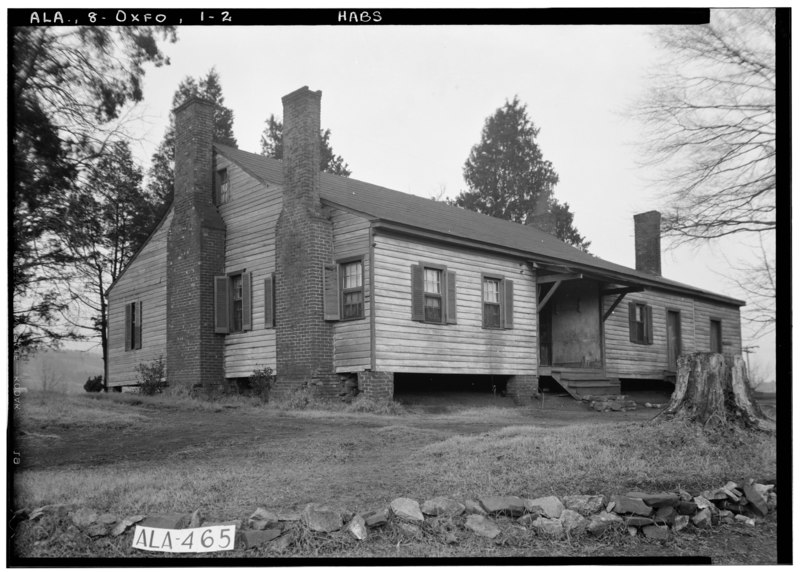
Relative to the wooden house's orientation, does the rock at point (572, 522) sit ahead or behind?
ahead

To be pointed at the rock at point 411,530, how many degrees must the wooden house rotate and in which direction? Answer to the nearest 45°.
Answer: approximately 45° to its right

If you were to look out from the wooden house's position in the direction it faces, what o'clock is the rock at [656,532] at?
The rock is roughly at 1 o'clock from the wooden house.

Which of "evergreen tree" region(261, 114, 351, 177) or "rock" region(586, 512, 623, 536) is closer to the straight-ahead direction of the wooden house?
the rock

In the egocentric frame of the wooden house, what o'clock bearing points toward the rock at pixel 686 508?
The rock is roughly at 1 o'clock from the wooden house.

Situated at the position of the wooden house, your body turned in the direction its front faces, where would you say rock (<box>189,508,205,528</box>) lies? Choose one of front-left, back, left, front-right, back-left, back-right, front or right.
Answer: front-right

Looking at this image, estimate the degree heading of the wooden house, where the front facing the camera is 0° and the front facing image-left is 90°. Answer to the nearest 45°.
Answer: approximately 315°

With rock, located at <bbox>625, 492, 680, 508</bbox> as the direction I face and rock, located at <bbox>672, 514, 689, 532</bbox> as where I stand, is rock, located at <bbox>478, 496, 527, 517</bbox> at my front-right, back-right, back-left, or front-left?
front-left

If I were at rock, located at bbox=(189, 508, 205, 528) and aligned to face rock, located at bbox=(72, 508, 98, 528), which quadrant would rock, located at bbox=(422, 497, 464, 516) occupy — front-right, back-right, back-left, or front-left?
back-right

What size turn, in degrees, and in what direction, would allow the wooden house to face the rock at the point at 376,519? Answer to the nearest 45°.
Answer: approximately 45° to its right

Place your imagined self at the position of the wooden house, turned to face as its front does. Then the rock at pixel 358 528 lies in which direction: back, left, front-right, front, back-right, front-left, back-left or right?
front-right

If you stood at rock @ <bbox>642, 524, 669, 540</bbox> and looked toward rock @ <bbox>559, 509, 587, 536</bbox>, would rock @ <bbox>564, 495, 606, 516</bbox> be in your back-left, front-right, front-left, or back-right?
front-right

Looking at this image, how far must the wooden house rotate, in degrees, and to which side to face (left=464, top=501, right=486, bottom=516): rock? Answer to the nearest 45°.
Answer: approximately 45° to its right

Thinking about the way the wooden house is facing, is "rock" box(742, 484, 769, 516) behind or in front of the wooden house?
in front
